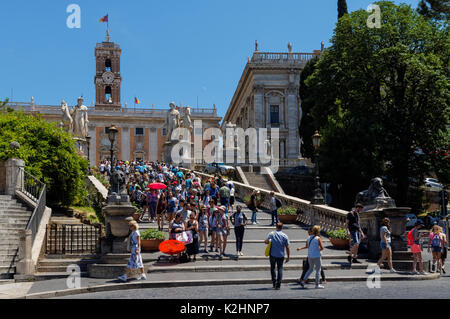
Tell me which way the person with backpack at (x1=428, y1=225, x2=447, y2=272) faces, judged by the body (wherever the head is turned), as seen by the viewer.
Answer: away from the camera

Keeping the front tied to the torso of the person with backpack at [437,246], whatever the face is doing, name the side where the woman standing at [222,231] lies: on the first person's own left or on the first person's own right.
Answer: on the first person's own left

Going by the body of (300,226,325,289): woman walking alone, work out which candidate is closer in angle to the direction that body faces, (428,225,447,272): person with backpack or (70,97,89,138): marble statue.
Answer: the person with backpack

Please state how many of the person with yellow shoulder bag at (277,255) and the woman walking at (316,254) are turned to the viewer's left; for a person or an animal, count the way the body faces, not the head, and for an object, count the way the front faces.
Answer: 0
